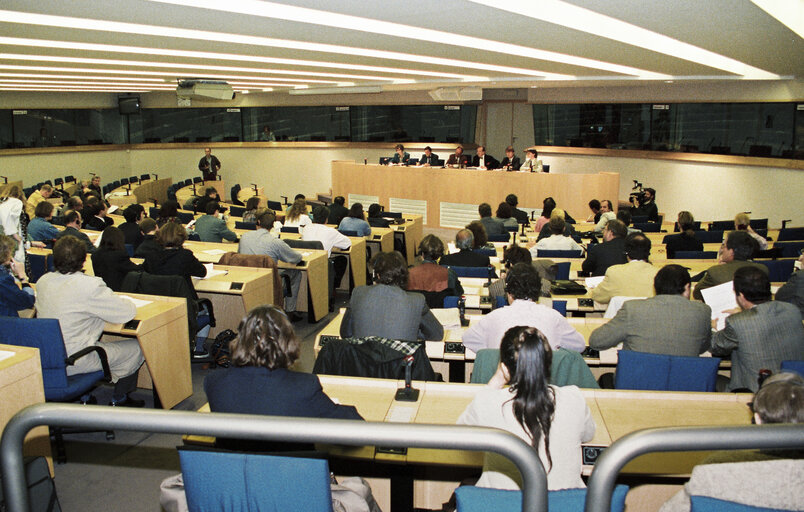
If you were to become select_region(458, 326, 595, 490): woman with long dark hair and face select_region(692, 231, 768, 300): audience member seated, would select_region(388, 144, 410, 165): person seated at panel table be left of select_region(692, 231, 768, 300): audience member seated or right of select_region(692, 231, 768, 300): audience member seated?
left

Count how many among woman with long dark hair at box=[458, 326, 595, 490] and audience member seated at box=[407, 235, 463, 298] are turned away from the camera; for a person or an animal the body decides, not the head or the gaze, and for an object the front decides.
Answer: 2

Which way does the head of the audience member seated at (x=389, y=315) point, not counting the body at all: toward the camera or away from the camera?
away from the camera

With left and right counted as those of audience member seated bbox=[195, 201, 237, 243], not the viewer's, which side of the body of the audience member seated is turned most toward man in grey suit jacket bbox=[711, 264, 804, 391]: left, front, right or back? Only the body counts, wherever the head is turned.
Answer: right

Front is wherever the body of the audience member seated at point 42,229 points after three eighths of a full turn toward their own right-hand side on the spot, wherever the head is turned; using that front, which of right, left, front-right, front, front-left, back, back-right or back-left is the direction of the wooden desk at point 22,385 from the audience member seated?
front

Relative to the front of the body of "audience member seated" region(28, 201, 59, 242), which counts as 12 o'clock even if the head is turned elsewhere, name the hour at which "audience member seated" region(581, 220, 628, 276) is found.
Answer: "audience member seated" region(581, 220, 628, 276) is roughly at 3 o'clock from "audience member seated" region(28, 201, 59, 242).

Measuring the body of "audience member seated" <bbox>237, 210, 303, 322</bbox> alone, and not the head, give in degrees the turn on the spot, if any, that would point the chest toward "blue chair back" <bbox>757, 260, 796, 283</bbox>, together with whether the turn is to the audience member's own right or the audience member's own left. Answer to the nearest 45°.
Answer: approximately 45° to the audience member's own right

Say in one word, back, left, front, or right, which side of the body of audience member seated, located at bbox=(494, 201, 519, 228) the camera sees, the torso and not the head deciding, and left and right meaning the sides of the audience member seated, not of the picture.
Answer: back

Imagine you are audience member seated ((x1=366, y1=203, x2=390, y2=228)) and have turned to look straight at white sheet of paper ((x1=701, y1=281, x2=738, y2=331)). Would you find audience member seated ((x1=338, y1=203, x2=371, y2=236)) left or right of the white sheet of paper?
right

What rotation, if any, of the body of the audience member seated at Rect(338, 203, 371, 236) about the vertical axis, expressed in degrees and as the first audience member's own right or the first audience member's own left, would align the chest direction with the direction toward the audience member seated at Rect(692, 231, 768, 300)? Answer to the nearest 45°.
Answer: approximately 135° to the first audience member's own right

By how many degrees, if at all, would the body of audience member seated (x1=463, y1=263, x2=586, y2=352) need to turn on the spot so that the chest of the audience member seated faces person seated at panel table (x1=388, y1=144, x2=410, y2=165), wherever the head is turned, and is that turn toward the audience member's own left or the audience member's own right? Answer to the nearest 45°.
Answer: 0° — they already face them

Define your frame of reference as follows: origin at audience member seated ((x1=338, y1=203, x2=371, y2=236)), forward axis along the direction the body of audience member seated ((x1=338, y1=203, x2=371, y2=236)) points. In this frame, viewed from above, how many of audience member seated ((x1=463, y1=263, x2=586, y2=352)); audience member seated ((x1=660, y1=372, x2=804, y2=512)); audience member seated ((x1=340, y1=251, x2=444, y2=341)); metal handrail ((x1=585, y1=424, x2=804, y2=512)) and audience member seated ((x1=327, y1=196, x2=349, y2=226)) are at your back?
4

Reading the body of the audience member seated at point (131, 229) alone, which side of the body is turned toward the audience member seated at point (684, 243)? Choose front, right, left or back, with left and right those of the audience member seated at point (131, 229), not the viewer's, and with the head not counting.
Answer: right

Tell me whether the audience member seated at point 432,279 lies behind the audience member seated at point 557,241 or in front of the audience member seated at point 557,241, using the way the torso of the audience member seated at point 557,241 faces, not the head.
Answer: behind
